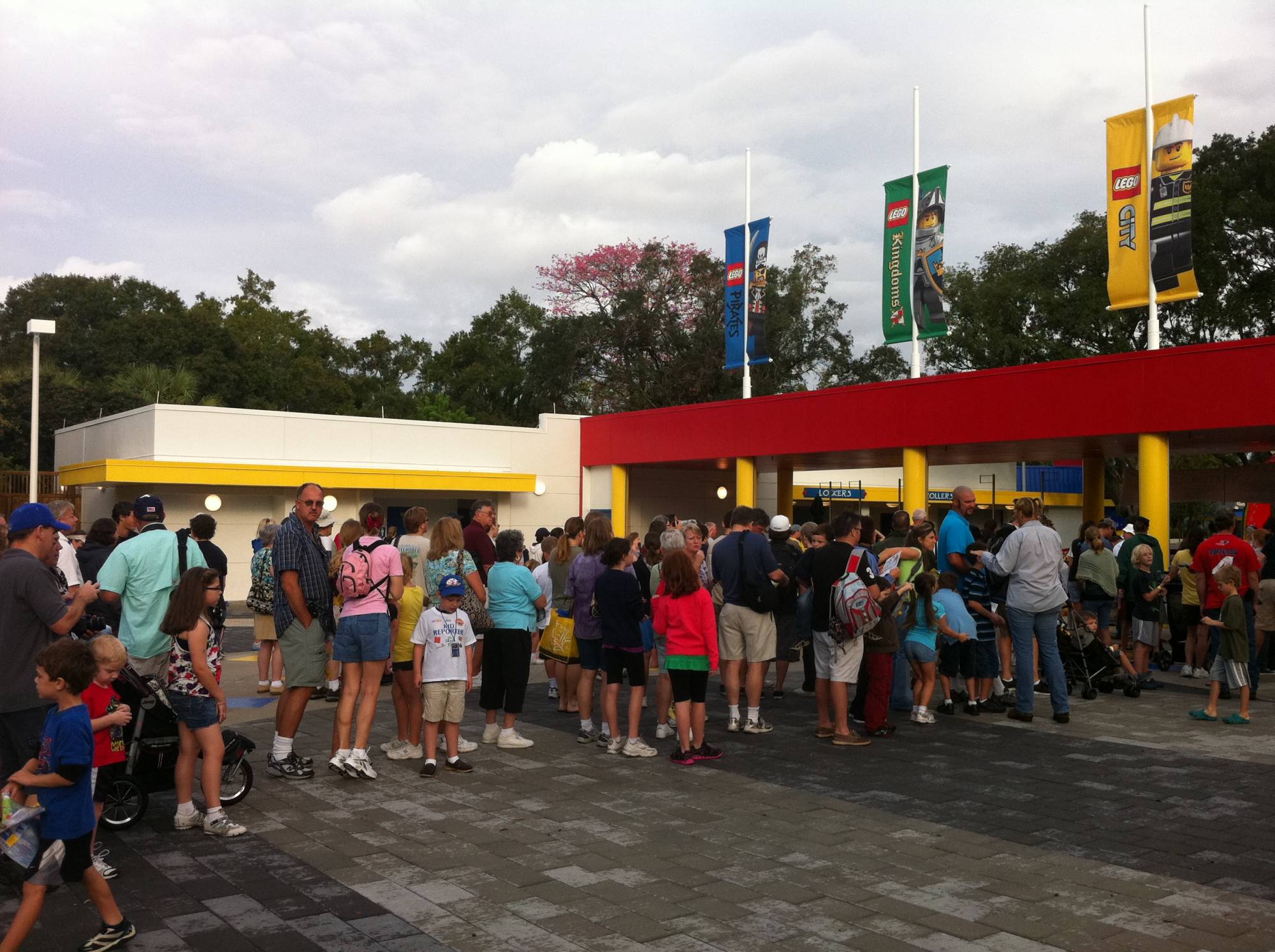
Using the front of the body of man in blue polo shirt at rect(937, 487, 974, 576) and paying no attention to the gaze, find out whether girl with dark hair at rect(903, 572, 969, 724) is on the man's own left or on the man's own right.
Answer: on the man's own right

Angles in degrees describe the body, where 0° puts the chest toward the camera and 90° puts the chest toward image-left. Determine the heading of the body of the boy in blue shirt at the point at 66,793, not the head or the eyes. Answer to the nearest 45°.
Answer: approximately 90°

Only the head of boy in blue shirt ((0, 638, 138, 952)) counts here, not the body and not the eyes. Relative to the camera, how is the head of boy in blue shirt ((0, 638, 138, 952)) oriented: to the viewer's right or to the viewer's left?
to the viewer's left
